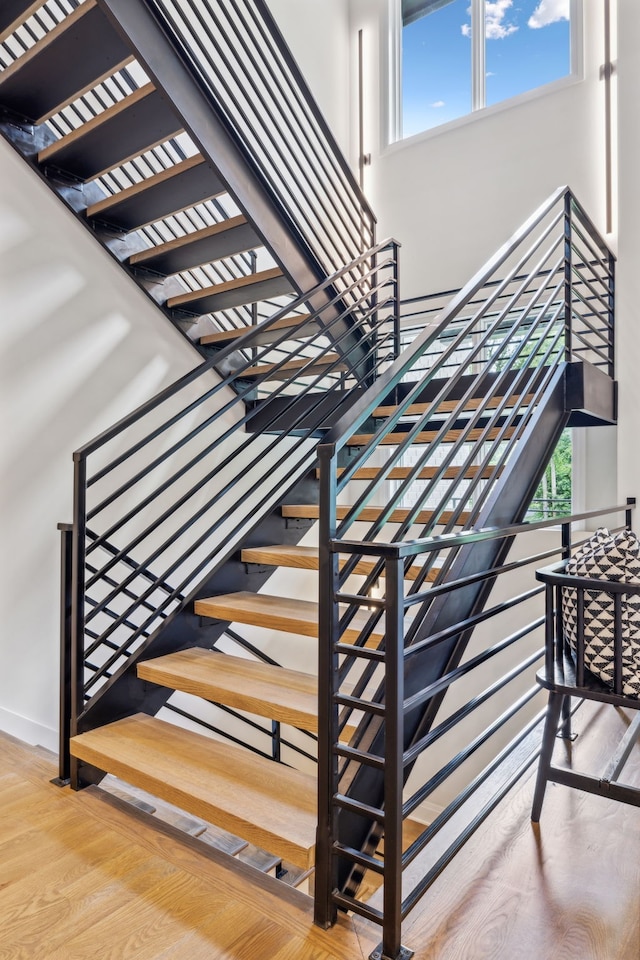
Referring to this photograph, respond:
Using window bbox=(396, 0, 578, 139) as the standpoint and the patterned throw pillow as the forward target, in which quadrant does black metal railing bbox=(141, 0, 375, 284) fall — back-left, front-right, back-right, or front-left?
front-right

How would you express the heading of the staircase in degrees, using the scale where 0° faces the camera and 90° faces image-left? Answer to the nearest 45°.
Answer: approximately 45°
